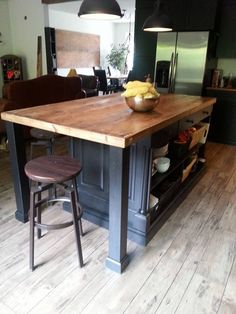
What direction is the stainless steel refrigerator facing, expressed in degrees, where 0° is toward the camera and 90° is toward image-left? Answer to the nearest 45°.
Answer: approximately 0°

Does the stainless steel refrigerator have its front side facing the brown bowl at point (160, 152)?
yes

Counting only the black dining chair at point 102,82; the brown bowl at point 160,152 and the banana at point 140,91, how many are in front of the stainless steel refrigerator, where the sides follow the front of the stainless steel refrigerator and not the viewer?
2

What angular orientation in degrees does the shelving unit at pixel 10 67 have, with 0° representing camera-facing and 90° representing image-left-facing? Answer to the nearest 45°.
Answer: approximately 315°

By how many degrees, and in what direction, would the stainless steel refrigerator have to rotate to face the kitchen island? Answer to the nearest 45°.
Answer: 0° — it already faces it
